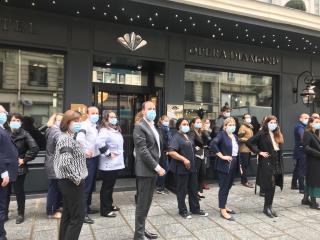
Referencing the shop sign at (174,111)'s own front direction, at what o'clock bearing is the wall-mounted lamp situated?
The wall-mounted lamp is roughly at 8 o'clock from the shop sign.

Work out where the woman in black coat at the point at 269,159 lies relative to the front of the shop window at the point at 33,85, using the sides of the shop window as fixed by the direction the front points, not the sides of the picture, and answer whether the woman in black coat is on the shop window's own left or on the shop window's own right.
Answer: on the shop window's own left

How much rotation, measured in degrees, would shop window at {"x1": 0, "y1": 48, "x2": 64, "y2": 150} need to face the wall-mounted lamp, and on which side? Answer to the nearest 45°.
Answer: approximately 135° to its left

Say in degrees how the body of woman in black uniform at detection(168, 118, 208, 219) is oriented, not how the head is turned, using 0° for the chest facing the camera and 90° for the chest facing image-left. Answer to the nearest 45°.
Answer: approximately 315°

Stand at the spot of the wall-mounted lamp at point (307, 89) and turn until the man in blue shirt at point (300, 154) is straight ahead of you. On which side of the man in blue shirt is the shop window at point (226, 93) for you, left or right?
right

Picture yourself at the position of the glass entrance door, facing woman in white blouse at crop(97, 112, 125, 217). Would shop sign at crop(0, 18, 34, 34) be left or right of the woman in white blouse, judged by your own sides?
right

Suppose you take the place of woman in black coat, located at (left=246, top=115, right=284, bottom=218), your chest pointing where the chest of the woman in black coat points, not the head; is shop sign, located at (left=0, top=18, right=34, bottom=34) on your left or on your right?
on your right

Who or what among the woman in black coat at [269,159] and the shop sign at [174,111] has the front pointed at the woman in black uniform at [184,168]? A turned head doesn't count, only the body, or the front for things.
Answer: the shop sign

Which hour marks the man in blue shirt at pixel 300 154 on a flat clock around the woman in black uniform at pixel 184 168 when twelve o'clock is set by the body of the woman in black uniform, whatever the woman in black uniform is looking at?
The man in blue shirt is roughly at 9 o'clock from the woman in black uniform.

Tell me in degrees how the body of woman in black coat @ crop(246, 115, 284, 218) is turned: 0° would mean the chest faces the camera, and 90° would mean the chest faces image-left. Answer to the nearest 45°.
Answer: approximately 315°

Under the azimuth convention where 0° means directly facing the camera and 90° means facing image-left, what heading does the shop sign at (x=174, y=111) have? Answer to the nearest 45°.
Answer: approximately 0°

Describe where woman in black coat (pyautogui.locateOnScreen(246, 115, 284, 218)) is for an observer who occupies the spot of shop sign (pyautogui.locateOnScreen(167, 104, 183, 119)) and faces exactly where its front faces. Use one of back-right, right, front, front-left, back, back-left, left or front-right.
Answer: front-left
